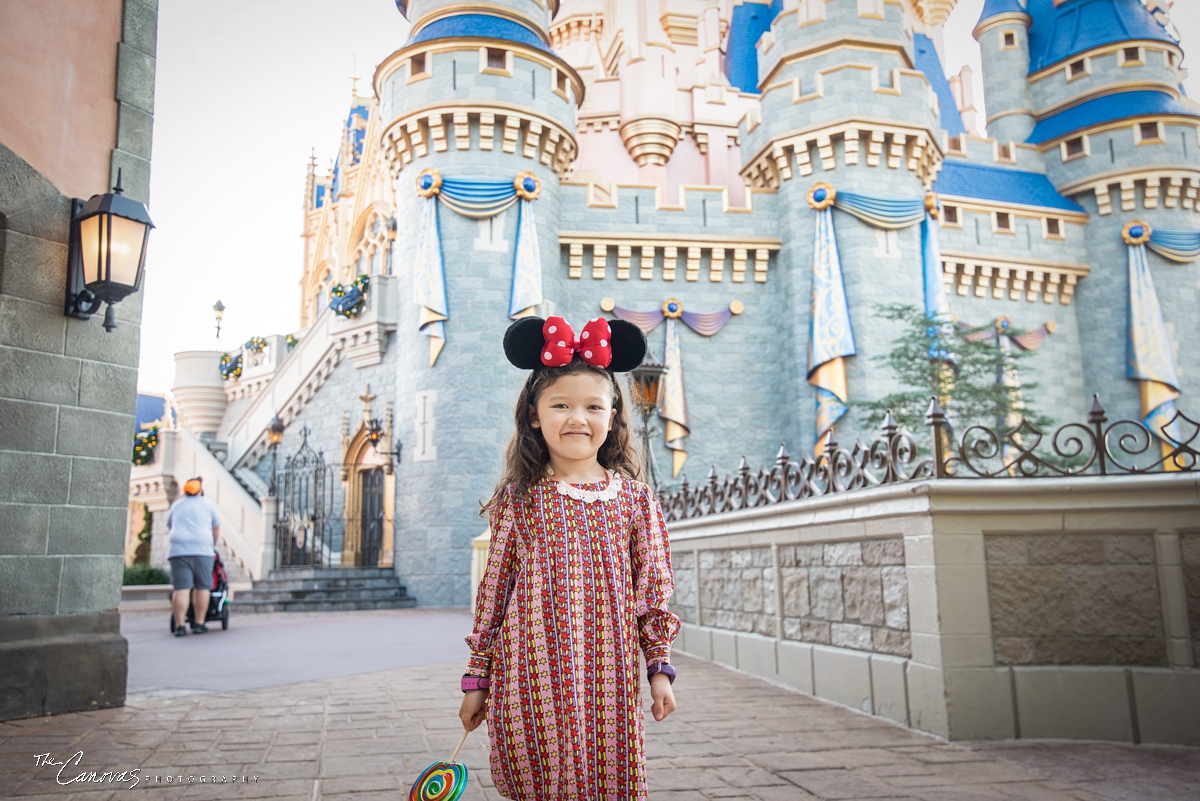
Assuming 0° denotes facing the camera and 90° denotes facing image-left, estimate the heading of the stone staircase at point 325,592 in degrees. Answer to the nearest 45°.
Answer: approximately 0°

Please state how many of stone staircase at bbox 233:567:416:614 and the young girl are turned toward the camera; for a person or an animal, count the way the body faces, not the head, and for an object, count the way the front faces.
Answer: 2

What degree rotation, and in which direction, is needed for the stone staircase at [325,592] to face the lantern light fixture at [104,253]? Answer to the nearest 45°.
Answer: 0° — it already faces it

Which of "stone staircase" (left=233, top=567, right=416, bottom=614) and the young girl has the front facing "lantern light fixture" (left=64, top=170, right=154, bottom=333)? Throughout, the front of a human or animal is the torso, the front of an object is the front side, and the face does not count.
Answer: the stone staircase

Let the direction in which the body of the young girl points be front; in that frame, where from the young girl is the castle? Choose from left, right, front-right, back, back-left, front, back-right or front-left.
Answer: back

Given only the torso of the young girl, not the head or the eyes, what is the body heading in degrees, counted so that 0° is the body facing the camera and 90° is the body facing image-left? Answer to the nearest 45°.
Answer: approximately 0°
